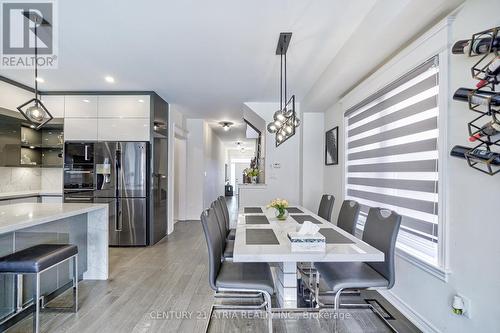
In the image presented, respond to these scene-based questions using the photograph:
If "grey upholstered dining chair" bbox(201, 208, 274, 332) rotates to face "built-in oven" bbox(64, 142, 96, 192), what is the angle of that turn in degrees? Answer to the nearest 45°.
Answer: approximately 135° to its left

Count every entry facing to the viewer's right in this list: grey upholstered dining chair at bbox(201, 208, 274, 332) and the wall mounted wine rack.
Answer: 1

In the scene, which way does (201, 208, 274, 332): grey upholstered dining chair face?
to the viewer's right

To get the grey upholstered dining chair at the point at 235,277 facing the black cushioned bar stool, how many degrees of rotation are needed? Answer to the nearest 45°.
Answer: approximately 180°

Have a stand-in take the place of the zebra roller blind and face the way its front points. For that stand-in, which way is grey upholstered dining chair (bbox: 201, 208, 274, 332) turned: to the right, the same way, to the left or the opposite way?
the opposite way

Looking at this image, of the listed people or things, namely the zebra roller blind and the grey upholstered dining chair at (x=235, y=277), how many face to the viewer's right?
1

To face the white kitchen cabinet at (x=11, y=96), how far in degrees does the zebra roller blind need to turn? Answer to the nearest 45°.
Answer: approximately 45° to its right

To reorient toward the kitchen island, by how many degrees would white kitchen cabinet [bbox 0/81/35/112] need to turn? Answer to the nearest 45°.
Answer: approximately 45° to its right
